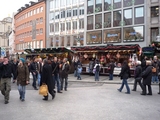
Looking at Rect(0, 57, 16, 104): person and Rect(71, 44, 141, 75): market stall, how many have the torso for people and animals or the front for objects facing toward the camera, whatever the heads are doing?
2

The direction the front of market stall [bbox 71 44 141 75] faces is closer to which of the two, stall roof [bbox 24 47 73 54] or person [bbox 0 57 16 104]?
the person

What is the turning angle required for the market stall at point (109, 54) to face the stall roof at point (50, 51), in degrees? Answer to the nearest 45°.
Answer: approximately 90° to its right

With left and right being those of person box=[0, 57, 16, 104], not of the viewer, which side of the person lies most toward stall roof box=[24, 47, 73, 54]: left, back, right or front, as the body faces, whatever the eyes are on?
back

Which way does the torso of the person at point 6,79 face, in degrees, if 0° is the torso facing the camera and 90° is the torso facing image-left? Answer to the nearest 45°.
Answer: approximately 0°

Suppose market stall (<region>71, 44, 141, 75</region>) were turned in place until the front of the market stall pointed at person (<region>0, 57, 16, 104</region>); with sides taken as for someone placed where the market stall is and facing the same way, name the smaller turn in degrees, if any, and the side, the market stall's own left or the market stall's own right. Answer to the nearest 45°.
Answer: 0° — it already faces them

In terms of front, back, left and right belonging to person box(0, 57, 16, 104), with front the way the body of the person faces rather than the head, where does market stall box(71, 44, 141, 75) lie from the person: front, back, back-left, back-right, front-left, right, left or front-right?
back-left
